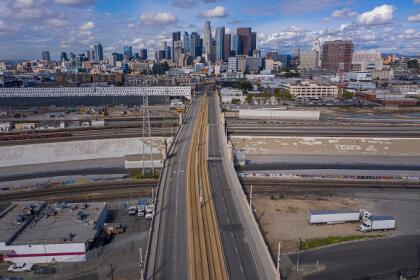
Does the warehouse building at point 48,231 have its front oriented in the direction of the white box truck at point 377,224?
no

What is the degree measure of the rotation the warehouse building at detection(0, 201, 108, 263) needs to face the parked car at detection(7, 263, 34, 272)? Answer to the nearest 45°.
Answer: approximately 45° to its right

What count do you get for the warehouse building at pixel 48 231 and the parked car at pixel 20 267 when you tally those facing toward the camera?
1

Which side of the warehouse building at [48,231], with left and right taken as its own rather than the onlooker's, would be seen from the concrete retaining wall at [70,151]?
back

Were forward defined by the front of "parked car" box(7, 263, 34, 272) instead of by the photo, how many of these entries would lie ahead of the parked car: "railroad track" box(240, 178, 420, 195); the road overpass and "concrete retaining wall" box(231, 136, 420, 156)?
0

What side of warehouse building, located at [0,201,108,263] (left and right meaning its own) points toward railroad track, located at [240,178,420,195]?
left

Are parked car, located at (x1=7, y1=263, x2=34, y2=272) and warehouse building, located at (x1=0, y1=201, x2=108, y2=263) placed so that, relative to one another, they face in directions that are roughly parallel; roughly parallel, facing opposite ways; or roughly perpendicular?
roughly perpendicular

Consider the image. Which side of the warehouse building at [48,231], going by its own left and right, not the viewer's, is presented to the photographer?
front

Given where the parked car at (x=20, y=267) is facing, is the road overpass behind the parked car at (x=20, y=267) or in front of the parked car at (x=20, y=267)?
behind

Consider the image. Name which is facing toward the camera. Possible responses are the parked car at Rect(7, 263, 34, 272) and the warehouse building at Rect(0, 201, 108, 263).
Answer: the warehouse building

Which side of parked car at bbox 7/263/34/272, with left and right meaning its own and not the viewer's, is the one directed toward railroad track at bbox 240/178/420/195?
back

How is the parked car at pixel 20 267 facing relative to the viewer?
to the viewer's left

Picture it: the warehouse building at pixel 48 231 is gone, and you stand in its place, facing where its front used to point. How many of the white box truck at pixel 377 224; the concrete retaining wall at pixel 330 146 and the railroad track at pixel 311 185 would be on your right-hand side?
0
